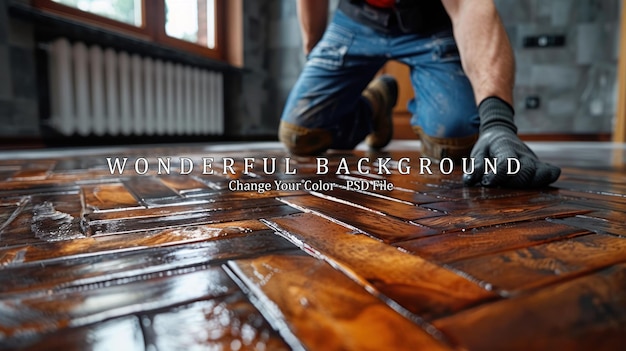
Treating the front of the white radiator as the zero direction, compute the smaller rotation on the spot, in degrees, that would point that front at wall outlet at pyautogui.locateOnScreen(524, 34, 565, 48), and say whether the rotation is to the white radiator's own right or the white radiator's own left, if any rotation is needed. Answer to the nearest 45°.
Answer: approximately 45° to the white radiator's own left

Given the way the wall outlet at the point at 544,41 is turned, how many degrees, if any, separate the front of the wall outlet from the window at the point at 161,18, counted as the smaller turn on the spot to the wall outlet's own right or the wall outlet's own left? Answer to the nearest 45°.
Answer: approximately 45° to the wall outlet's own right

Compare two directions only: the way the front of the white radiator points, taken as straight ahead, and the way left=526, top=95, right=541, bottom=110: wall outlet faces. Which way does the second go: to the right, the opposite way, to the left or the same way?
to the right

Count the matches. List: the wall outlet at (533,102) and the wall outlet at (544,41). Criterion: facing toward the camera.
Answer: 2

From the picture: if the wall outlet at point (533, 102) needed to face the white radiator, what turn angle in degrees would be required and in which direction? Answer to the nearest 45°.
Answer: approximately 45° to its right

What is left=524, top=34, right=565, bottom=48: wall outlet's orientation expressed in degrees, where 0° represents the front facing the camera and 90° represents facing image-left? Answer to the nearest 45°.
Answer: approximately 0°
